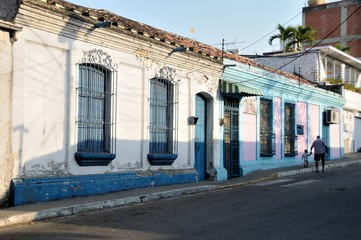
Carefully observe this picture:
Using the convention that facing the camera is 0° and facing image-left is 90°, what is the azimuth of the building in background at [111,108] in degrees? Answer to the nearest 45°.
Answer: approximately 315°

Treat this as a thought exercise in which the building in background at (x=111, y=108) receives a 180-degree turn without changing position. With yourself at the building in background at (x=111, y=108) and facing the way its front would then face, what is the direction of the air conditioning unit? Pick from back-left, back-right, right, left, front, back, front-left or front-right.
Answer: right

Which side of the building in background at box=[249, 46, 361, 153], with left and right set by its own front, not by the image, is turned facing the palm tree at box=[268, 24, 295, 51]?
back

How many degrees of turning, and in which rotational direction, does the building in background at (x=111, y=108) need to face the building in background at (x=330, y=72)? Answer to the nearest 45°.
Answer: approximately 90° to its left

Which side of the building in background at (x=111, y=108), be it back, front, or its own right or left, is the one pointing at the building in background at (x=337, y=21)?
left

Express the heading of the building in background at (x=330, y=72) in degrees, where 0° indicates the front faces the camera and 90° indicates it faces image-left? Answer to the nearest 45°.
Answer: approximately 315°

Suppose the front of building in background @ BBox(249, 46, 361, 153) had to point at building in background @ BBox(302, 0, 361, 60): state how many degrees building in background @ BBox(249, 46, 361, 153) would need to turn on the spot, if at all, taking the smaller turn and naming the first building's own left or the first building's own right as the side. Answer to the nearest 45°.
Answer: approximately 135° to the first building's own left

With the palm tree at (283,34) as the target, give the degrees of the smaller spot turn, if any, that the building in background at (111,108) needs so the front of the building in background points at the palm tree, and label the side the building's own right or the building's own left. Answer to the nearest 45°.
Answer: approximately 90° to the building's own left
